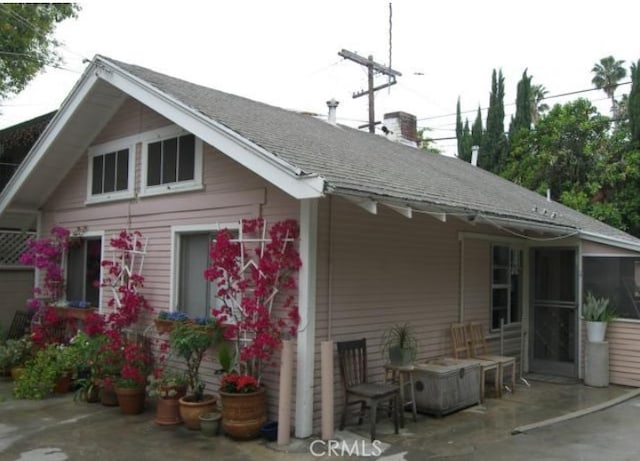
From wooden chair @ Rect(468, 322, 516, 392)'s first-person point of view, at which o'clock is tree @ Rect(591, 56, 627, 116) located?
The tree is roughly at 8 o'clock from the wooden chair.

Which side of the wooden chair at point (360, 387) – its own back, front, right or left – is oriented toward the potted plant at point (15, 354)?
back

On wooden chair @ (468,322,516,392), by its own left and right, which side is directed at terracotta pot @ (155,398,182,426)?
right

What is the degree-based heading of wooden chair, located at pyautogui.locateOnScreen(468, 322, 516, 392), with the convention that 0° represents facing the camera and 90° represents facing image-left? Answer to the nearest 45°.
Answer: approximately 315°

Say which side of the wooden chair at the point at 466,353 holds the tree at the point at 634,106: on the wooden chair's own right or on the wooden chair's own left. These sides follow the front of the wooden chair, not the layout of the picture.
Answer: on the wooden chair's own left

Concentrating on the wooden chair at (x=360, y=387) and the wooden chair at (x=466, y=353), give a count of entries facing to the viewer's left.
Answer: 0

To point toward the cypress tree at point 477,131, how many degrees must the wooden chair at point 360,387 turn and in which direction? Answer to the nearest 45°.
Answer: approximately 135° to its left

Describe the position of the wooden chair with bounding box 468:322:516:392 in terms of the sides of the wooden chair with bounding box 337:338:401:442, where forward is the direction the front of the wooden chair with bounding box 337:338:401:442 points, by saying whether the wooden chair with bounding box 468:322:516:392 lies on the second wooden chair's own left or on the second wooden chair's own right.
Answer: on the second wooden chair's own left

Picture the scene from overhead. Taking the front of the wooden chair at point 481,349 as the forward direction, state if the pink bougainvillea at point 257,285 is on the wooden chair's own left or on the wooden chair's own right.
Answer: on the wooden chair's own right

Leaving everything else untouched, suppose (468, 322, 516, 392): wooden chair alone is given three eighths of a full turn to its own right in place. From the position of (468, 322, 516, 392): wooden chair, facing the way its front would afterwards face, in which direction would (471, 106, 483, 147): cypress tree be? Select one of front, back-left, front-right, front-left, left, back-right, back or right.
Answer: right

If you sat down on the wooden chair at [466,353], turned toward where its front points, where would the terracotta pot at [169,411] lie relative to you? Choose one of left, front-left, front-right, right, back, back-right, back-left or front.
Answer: right

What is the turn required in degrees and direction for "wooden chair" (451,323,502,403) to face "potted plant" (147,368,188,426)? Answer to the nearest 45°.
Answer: approximately 90° to its right

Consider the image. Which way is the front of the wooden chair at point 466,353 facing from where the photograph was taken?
facing the viewer and to the right of the viewer

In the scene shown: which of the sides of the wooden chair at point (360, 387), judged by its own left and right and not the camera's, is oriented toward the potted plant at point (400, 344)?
left
